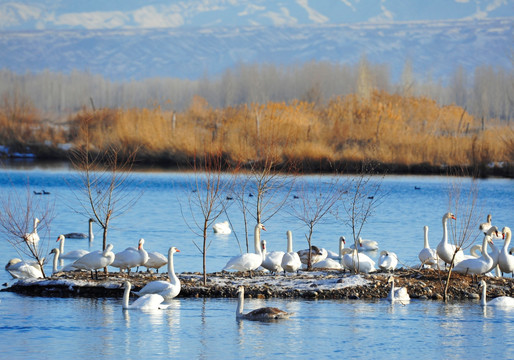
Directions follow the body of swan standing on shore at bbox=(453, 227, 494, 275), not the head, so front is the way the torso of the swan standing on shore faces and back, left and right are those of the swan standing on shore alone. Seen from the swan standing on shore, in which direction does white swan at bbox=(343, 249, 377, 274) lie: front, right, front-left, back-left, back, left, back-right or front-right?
back

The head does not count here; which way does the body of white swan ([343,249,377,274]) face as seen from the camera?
to the viewer's left

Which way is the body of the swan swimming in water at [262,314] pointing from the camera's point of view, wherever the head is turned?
to the viewer's left

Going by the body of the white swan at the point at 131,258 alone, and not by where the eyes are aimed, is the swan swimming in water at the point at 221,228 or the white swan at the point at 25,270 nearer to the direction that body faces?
the swan swimming in water

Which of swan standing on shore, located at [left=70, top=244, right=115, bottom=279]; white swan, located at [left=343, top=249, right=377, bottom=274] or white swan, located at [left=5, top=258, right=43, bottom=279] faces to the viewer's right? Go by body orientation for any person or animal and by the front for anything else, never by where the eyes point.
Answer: the swan standing on shore

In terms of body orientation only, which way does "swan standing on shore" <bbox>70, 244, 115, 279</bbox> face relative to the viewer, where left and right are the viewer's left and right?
facing to the right of the viewer

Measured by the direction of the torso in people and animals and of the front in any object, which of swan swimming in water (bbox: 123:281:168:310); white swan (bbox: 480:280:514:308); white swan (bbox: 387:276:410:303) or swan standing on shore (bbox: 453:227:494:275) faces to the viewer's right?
the swan standing on shore

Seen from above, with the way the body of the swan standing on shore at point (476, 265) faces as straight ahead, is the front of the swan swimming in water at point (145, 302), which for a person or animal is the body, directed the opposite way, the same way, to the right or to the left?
the opposite way

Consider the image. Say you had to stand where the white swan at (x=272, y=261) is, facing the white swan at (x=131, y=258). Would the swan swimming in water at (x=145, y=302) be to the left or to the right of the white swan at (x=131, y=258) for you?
left

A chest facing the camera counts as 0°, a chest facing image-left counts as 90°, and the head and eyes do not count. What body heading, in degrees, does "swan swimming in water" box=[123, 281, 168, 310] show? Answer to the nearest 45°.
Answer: approximately 90°

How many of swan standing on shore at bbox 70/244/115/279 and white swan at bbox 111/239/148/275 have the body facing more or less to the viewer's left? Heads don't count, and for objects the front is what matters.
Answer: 0

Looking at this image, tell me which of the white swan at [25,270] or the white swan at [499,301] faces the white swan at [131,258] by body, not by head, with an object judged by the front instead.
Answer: the white swan at [499,301]

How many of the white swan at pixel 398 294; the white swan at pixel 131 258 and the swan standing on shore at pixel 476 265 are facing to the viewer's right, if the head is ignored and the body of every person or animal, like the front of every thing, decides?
2

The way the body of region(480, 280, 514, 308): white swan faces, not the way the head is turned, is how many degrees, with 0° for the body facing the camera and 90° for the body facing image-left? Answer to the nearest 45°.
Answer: approximately 90°

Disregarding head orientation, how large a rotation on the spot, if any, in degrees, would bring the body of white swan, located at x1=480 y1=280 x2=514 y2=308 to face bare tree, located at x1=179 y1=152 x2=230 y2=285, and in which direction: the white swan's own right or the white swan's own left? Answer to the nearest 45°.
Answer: approximately 45° to the white swan's own right
